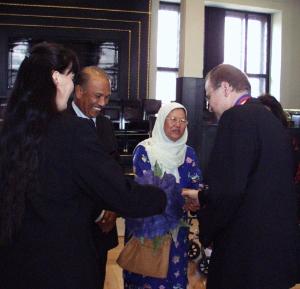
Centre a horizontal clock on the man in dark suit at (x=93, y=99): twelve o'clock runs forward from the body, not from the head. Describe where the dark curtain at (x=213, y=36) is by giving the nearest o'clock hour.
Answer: The dark curtain is roughly at 8 o'clock from the man in dark suit.

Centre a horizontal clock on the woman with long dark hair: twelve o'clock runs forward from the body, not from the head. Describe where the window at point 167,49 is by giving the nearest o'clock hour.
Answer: The window is roughly at 11 o'clock from the woman with long dark hair.

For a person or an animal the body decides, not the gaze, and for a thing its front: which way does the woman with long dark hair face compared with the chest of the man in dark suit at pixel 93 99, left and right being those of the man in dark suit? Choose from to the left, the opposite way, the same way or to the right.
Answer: to the left

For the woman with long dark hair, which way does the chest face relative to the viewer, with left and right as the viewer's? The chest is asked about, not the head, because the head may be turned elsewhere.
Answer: facing away from the viewer and to the right of the viewer

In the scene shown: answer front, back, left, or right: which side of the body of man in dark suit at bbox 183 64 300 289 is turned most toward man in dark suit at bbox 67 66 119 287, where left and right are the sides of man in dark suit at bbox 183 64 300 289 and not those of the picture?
front

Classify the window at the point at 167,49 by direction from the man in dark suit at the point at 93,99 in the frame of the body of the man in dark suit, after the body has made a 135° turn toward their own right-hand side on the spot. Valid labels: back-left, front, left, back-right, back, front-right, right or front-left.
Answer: right

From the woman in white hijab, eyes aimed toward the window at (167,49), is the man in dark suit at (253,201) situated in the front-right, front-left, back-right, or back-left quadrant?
back-right

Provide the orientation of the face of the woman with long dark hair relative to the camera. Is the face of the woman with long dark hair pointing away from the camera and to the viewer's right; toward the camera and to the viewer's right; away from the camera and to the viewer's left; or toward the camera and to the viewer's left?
away from the camera and to the viewer's right

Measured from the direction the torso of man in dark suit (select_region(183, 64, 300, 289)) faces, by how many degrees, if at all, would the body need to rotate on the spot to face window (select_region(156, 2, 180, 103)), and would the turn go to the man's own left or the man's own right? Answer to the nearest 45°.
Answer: approximately 45° to the man's own right

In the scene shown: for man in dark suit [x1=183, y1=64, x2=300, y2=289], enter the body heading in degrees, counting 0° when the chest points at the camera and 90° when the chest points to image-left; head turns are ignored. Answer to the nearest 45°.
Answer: approximately 135°

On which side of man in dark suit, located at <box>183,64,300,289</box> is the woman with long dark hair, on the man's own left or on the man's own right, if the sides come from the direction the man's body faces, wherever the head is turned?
on the man's own left
